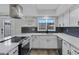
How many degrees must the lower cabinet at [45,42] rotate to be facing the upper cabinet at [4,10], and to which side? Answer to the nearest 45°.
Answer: approximately 45° to its right

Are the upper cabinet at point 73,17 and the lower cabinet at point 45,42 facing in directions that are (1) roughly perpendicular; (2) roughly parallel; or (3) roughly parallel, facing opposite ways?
roughly perpendicular

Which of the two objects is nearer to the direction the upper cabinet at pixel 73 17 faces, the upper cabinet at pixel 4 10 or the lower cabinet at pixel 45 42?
the upper cabinet

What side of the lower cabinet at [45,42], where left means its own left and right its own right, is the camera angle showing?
front

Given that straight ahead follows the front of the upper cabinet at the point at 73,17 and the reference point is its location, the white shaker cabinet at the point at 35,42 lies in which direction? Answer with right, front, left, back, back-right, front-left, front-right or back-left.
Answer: front-right

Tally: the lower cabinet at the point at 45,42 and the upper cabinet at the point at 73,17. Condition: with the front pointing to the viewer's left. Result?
1

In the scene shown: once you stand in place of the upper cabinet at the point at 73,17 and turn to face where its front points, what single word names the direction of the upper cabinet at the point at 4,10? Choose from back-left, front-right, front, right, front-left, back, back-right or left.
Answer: front

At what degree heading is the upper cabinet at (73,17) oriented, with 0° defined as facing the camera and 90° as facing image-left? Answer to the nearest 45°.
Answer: approximately 90°

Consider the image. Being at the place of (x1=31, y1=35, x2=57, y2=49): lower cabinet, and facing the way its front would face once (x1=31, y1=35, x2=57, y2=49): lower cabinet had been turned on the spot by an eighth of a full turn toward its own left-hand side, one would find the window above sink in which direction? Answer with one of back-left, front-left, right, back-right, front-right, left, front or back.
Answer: back-left

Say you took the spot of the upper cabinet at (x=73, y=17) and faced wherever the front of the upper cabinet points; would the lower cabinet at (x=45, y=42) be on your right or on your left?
on your right

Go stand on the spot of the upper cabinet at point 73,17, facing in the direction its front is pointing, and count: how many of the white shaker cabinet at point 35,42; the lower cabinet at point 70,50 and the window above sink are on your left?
1
